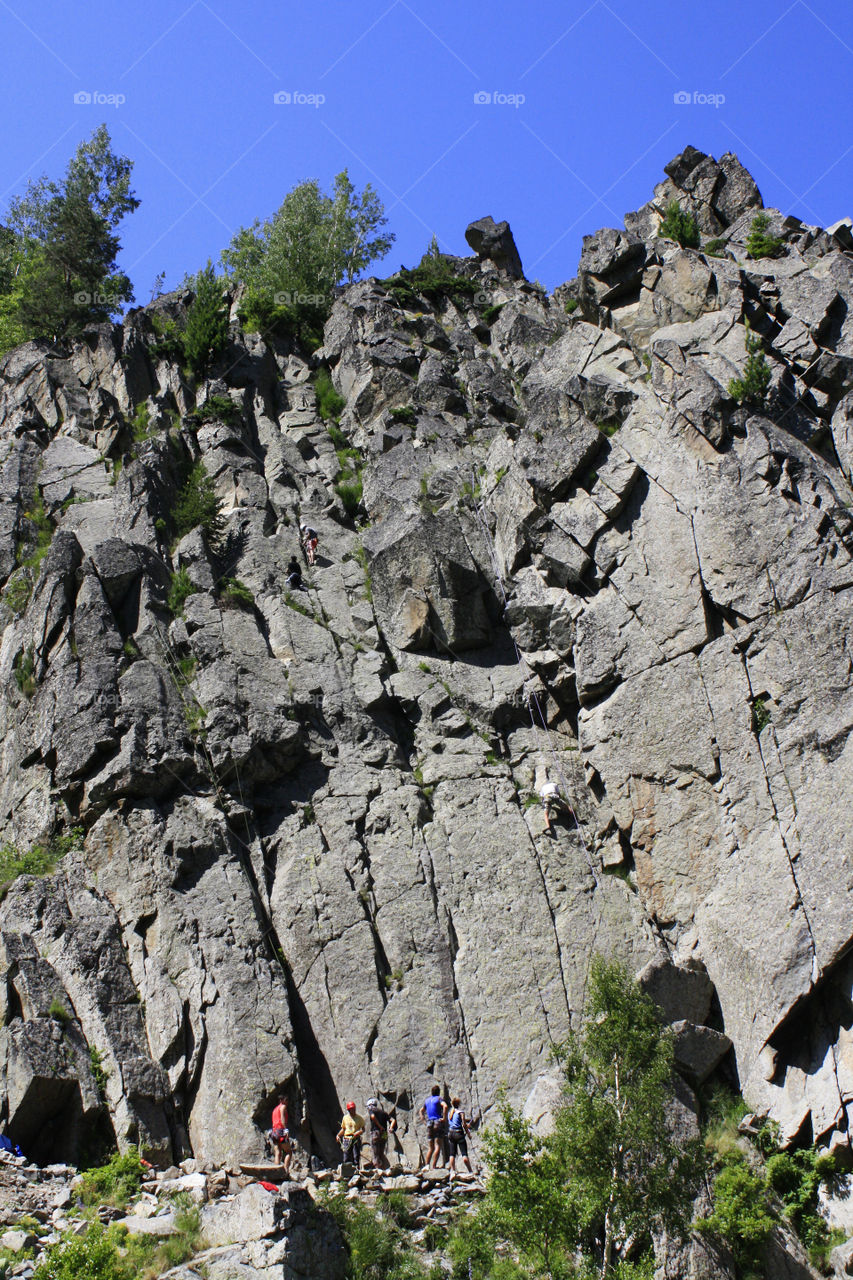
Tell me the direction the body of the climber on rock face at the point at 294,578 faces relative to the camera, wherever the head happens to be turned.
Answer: away from the camera

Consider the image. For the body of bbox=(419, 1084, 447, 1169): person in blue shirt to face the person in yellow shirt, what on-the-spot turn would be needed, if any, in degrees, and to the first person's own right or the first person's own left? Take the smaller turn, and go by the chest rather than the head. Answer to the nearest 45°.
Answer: approximately 90° to the first person's own left

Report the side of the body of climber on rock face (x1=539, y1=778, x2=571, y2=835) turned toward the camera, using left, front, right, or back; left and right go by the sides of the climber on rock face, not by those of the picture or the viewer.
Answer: back

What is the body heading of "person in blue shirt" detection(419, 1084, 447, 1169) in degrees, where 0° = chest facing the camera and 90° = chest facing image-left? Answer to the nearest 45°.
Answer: approximately 180°
